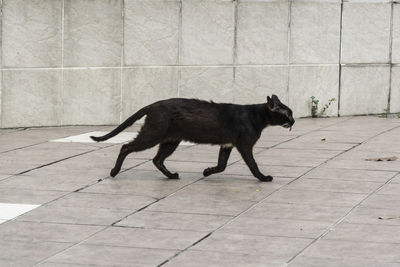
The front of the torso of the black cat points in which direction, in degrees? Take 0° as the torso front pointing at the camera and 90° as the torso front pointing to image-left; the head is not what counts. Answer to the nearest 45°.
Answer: approximately 270°

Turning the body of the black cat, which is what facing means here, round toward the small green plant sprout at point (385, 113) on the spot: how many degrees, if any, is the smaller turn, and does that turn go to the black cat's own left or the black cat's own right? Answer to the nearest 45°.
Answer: approximately 45° to the black cat's own left

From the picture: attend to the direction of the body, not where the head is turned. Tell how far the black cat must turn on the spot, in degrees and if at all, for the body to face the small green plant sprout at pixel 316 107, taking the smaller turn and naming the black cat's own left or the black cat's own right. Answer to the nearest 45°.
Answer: approximately 90° to the black cat's own left
